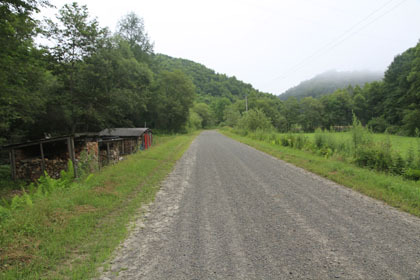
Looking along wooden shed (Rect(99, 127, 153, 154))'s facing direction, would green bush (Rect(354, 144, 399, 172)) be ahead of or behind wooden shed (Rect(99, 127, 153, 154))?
ahead

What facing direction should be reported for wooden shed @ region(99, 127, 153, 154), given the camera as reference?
facing the viewer and to the right of the viewer

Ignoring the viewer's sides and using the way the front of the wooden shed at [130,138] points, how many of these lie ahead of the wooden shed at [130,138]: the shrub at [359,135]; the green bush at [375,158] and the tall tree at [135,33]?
2

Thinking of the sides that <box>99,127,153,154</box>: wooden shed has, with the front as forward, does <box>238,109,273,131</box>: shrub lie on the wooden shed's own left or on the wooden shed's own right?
on the wooden shed's own left

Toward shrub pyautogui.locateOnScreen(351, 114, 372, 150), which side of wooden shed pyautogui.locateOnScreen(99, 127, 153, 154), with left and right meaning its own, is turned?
front

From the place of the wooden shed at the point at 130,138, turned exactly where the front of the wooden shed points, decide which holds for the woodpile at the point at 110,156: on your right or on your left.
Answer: on your right

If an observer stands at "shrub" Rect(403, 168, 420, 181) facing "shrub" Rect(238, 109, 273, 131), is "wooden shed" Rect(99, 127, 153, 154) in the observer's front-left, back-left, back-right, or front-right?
front-left

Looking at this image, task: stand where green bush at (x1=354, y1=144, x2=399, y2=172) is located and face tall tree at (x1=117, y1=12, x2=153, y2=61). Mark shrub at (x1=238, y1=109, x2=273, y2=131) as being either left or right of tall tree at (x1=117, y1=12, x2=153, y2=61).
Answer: right

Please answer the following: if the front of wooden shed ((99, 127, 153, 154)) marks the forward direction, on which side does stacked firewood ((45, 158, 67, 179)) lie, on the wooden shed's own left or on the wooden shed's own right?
on the wooden shed's own right

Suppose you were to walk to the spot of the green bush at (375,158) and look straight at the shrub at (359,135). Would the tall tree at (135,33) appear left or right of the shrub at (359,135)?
left

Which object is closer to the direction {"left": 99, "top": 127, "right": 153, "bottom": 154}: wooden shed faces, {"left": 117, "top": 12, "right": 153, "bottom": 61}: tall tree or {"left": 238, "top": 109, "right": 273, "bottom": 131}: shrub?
the shrub

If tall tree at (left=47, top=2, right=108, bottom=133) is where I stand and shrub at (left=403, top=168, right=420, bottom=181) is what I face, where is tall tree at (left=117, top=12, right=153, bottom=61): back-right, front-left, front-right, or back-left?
back-left

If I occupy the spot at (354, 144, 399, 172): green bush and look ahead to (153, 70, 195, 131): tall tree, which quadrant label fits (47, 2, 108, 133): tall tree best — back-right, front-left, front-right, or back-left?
front-left

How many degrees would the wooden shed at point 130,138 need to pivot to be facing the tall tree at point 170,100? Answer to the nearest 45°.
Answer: approximately 135° to its left
